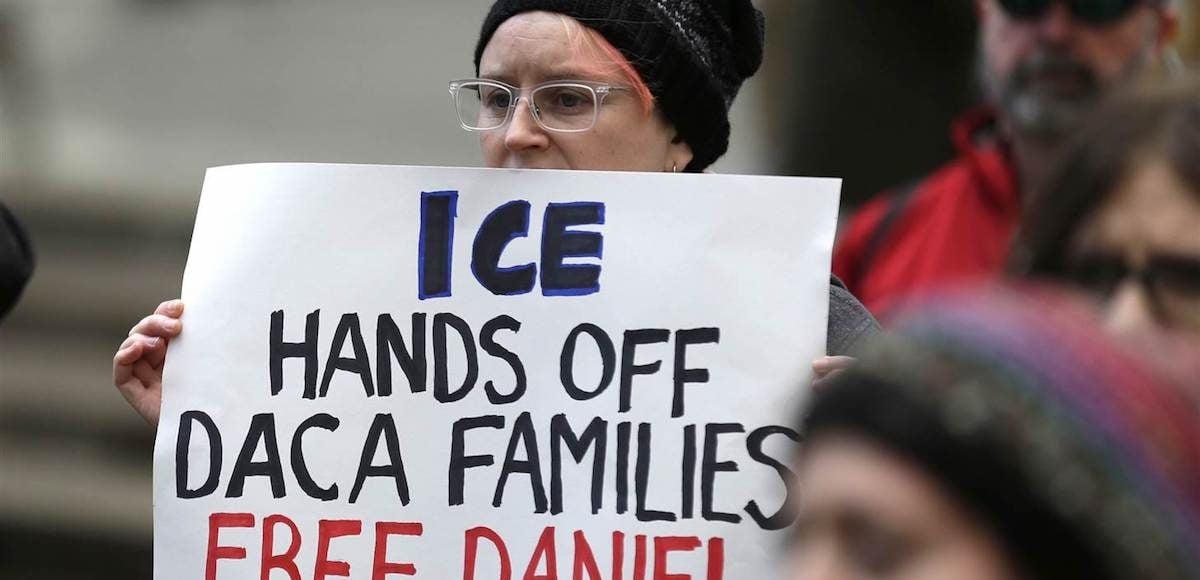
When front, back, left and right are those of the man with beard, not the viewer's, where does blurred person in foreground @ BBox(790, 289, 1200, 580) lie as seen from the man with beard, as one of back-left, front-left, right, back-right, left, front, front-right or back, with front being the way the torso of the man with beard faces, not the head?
front

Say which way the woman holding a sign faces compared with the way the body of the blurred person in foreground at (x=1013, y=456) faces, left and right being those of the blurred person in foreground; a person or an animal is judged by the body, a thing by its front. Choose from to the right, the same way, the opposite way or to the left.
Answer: the same way

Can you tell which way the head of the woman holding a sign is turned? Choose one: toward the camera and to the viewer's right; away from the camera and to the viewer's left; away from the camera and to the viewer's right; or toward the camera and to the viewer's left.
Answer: toward the camera and to the viewer's left

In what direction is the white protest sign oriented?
toward the camera

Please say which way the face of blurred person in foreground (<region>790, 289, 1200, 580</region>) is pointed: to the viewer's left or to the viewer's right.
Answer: to the viewer's left

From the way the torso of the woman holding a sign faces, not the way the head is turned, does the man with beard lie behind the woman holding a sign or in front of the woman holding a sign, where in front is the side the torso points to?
behind

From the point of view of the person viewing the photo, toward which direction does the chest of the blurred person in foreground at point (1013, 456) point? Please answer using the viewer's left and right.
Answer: facing the viewer and to the left of the viewer

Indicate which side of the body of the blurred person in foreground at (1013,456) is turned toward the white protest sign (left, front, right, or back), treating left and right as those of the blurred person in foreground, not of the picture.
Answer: right

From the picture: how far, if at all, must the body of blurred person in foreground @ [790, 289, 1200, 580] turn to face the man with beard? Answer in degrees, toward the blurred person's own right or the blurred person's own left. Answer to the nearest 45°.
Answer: approximately 135° to the blurred person's own right

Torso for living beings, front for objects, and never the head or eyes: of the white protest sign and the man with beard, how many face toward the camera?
2
